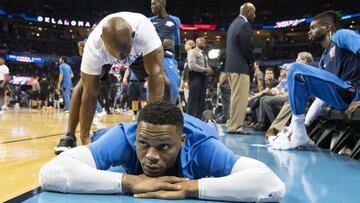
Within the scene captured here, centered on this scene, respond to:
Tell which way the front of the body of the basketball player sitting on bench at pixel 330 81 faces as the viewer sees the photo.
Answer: to the viewer's left

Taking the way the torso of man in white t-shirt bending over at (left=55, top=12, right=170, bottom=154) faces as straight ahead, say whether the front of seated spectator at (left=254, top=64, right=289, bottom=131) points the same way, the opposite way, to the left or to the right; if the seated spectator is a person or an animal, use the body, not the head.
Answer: to the right

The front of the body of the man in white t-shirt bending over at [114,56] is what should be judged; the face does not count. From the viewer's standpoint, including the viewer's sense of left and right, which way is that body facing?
facing the viewer

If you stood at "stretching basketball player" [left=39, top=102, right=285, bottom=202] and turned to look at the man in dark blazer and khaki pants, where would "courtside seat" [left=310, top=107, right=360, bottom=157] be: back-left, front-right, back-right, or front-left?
front-right

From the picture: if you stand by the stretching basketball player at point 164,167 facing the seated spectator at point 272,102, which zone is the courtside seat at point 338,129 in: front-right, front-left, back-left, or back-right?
front-right

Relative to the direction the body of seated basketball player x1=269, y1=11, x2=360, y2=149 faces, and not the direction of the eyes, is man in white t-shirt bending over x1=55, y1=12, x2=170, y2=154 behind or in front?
in front

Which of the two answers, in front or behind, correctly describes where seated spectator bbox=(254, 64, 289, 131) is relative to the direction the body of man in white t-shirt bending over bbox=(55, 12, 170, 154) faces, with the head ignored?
behind

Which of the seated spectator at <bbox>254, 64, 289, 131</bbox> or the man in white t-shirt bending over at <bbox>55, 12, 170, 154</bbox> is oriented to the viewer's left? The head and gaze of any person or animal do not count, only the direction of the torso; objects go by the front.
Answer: the seated spectator

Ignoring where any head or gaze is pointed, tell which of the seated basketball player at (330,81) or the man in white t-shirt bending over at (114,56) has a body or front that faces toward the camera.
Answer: the man in white t-shirt bending over at (114,56)

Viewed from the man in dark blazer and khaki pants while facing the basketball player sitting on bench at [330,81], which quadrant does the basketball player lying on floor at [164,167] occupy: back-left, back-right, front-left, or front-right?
front-right
